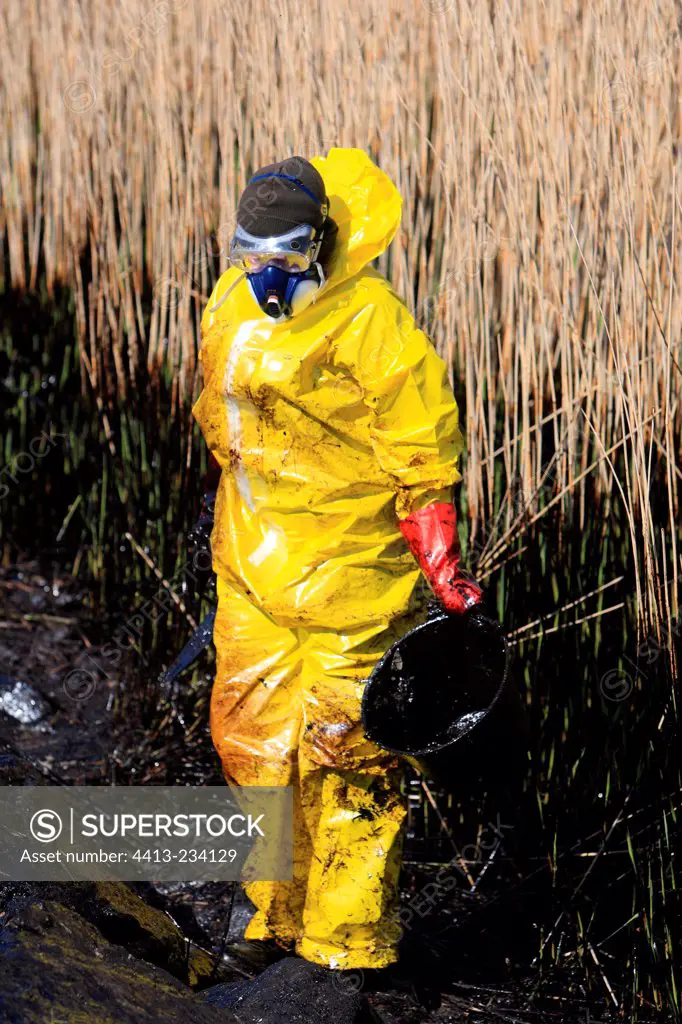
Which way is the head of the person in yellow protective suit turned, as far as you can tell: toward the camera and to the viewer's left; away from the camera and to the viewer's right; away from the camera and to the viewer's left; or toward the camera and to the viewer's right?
toward the camera and to the viewer's left

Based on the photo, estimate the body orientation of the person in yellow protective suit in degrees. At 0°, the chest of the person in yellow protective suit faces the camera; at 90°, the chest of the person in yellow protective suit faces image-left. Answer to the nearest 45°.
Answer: approximately 45°
